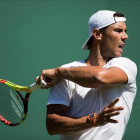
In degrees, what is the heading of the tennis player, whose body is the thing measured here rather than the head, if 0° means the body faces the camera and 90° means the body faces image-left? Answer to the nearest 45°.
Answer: approximately 0°
